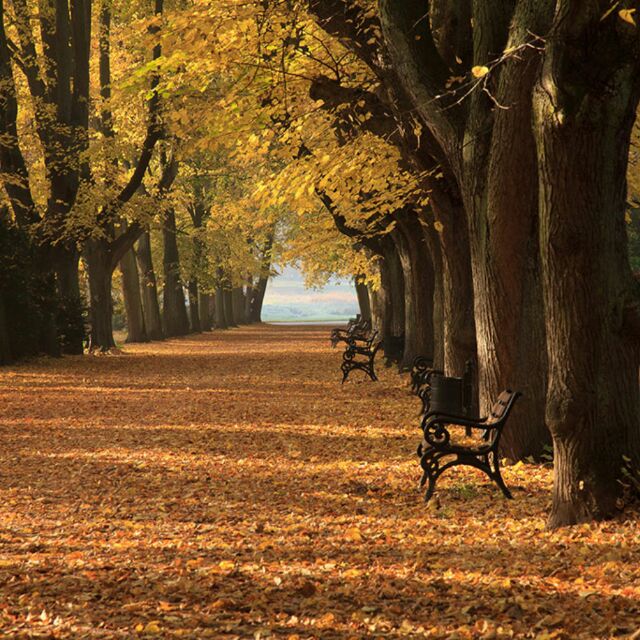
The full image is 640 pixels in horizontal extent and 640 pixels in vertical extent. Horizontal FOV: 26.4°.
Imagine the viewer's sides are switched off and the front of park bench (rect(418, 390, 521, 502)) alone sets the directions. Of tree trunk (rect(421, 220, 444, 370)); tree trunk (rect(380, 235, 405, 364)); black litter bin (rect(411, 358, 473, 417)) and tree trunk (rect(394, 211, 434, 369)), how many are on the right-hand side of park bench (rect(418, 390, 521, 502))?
4

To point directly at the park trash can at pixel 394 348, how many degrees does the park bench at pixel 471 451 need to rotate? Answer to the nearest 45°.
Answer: approximately 90° to its right

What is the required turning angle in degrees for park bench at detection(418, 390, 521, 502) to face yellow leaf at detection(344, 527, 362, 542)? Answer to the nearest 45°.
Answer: approximately 45° to its left

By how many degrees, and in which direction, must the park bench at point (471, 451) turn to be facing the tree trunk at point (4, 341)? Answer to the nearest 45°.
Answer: approximately 45° to its right

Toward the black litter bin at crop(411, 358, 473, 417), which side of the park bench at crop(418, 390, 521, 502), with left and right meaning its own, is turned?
right

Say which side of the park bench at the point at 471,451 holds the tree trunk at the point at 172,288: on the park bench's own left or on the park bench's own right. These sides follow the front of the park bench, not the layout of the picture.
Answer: on the park bench's own right

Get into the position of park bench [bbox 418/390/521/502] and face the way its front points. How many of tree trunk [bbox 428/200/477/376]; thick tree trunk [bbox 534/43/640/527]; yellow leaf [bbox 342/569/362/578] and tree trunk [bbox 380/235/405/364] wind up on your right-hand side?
2

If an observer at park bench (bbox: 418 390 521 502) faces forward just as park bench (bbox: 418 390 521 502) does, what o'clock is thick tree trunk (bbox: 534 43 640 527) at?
The thick tree trunk is roughly at 8 o'clock from the park bench.

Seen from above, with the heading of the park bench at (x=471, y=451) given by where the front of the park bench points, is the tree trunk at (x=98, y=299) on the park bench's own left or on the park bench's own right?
on the park bench's own right

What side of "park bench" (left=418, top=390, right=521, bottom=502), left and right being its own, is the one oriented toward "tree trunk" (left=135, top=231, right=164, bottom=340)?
right

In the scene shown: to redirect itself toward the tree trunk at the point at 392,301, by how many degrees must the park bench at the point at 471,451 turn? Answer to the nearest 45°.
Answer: approximately 90° to its right

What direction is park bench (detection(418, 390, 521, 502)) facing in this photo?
to the viewer's left

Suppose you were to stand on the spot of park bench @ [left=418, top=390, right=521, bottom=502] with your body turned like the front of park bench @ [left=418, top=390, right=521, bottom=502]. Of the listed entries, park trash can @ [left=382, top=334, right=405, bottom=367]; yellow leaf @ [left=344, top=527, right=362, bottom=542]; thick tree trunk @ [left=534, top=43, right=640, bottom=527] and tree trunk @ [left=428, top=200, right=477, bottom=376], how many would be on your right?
2

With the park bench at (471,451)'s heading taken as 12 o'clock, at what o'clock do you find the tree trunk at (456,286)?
The tree trunk is roughly at 3 o'clock from the park bench.
